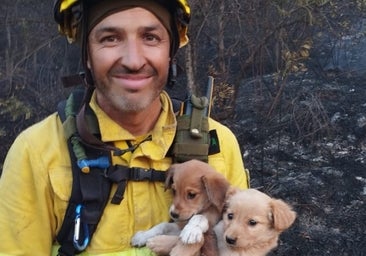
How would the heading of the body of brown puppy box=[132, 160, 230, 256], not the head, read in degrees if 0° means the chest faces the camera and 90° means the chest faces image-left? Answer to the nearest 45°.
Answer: approximately 45°
